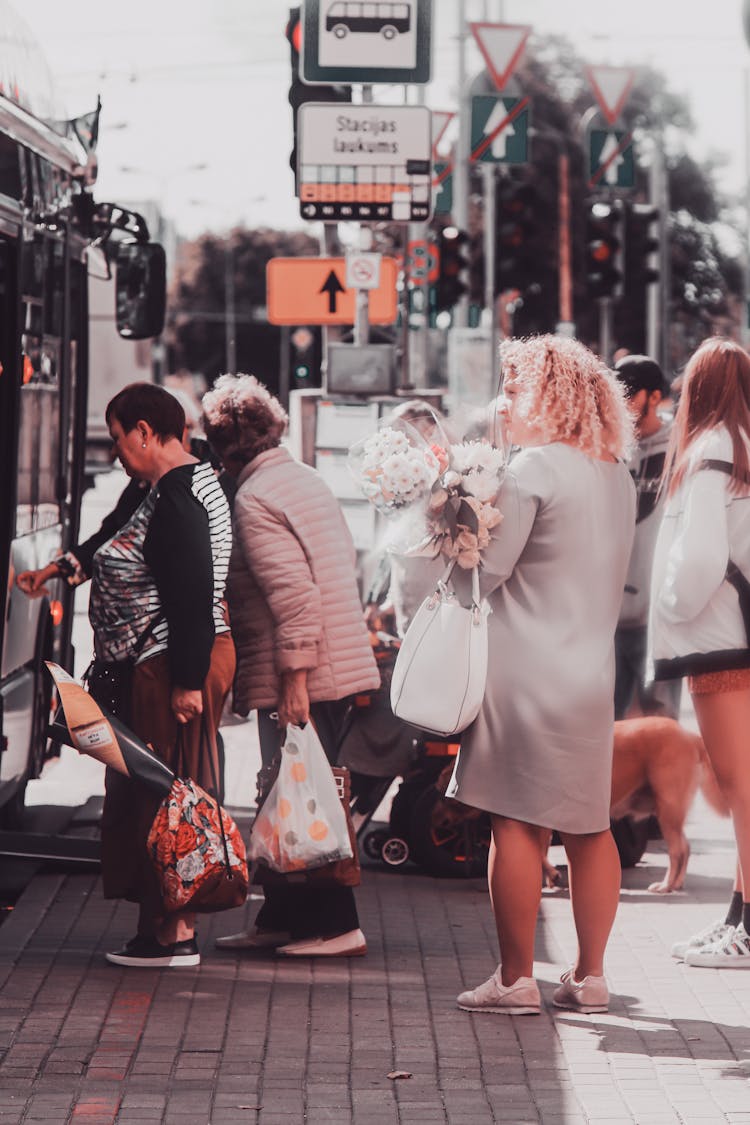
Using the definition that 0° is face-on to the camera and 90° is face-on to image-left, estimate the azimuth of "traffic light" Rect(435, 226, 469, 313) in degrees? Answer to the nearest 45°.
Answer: approximately 315°

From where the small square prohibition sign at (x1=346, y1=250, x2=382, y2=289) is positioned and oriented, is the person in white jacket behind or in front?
in front

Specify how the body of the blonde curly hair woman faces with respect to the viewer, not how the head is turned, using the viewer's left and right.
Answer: facing away from the viewer and to the left of the viewer

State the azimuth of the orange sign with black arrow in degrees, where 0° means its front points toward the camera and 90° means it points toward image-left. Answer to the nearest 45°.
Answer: approximately 0°

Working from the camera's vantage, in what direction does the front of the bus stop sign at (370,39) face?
facing the viewer

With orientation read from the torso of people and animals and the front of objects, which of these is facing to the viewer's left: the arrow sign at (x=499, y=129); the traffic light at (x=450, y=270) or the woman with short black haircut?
the woman with short black haircut

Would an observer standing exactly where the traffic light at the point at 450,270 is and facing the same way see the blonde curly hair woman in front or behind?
in front

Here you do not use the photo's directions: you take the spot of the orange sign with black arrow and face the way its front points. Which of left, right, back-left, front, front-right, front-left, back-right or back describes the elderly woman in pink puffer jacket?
front

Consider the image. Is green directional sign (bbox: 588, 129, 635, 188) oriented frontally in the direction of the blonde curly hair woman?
yes

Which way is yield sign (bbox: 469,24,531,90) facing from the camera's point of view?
toward the camera

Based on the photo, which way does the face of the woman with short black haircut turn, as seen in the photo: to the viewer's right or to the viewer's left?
to the viewer's left

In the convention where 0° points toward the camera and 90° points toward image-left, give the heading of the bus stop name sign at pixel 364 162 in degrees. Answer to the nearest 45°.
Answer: approximately 0°

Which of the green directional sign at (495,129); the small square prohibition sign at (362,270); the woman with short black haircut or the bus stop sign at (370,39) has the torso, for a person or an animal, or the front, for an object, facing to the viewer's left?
the woman with short black haircut
